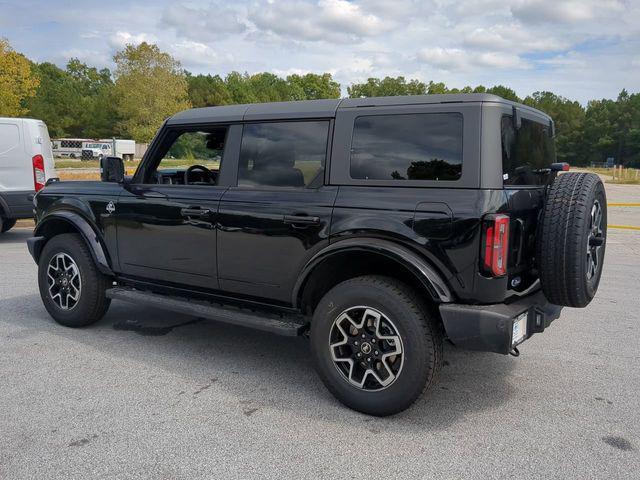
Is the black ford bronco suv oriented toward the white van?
yes

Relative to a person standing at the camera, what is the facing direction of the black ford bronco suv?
facing away from the viewer and to the left of the viewer
